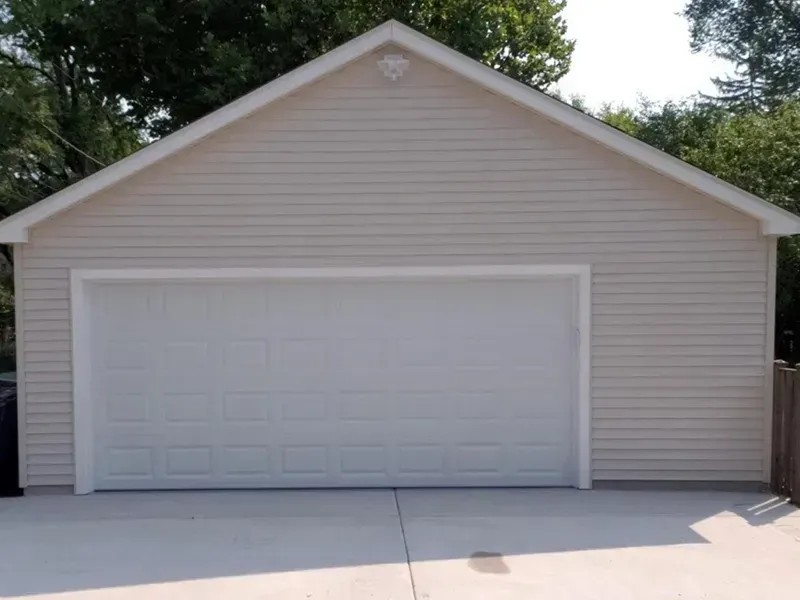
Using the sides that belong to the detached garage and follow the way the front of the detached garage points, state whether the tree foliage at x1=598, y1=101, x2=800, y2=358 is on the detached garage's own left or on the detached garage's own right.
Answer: on the detached garage's own left

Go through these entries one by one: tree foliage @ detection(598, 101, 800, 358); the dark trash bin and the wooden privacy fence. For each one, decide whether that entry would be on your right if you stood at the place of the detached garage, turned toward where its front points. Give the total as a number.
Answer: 1

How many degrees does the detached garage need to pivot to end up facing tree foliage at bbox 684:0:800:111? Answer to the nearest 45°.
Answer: approximately 135° to its left

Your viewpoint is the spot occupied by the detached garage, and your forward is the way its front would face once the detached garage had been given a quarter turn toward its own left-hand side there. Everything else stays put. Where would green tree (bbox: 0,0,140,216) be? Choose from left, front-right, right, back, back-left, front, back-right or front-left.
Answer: back-left

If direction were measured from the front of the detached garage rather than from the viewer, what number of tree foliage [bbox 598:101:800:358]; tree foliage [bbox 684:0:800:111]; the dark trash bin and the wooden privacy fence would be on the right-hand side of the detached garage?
1

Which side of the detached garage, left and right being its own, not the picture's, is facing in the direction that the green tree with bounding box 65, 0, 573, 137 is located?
back

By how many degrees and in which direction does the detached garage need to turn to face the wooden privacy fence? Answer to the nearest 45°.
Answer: approximately 90° to its left

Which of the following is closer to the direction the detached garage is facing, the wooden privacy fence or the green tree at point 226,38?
the wooden privacy fence

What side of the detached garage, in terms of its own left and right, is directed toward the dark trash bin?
right

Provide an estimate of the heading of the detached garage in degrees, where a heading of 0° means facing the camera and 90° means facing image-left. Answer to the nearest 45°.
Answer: approximately 0°
